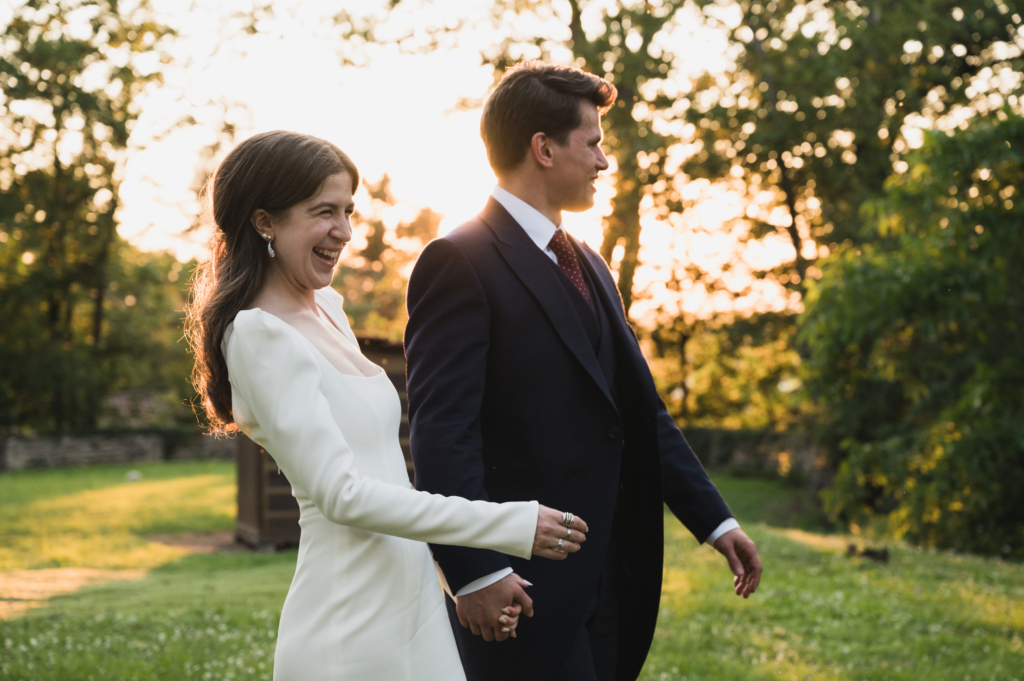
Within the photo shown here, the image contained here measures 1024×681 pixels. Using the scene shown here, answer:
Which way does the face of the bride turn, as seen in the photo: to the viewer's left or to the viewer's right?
to the viewer's right

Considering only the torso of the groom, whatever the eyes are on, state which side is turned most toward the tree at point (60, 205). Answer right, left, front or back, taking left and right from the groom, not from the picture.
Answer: back

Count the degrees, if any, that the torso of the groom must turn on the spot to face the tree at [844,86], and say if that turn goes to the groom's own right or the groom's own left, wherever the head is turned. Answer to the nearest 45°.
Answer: approximately 135° to the groom's own left

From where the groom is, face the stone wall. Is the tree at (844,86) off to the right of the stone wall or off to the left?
right

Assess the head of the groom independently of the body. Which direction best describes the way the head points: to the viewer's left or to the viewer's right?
to the viewer's right

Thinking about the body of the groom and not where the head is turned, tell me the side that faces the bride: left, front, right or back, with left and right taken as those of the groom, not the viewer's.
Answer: right

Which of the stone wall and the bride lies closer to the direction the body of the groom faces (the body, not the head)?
the bride
